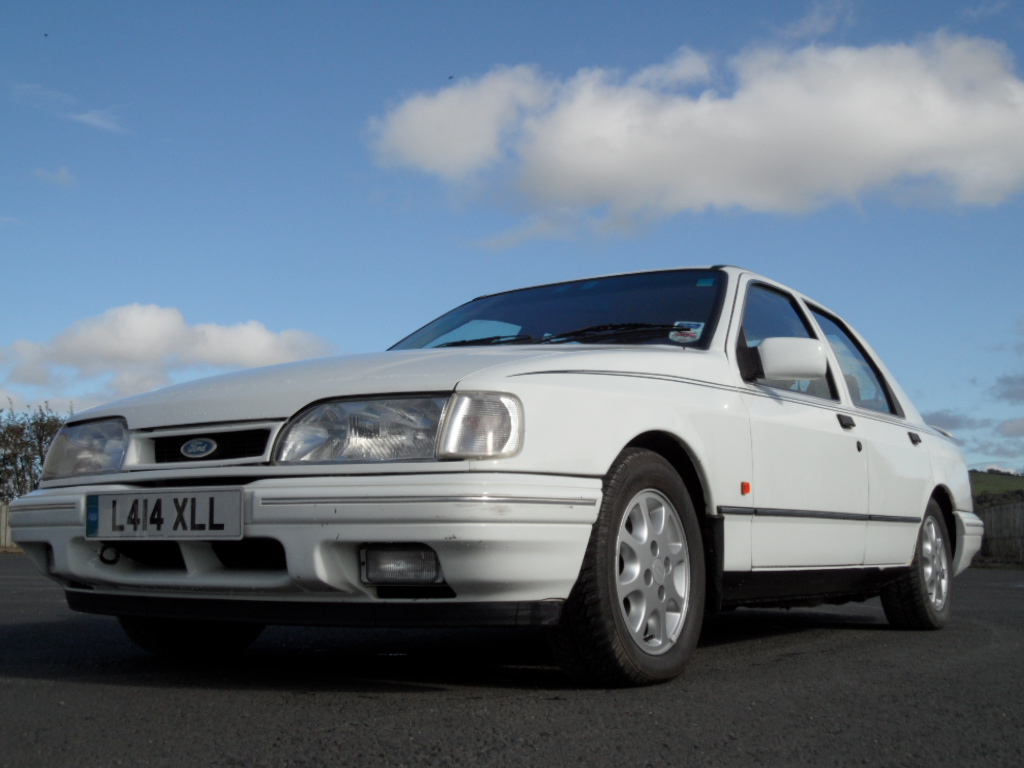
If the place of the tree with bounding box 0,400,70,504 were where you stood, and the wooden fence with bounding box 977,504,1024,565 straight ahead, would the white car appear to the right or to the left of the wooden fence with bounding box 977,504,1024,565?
right

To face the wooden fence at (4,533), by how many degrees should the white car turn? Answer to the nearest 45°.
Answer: approximately 90° to its right

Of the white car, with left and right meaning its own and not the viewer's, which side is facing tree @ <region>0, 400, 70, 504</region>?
right

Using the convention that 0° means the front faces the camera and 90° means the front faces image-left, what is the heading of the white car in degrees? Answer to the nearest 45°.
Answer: approximately 45°

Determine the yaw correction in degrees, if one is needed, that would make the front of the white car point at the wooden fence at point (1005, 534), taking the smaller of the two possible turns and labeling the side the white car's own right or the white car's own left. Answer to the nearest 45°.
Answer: approximately 180°
